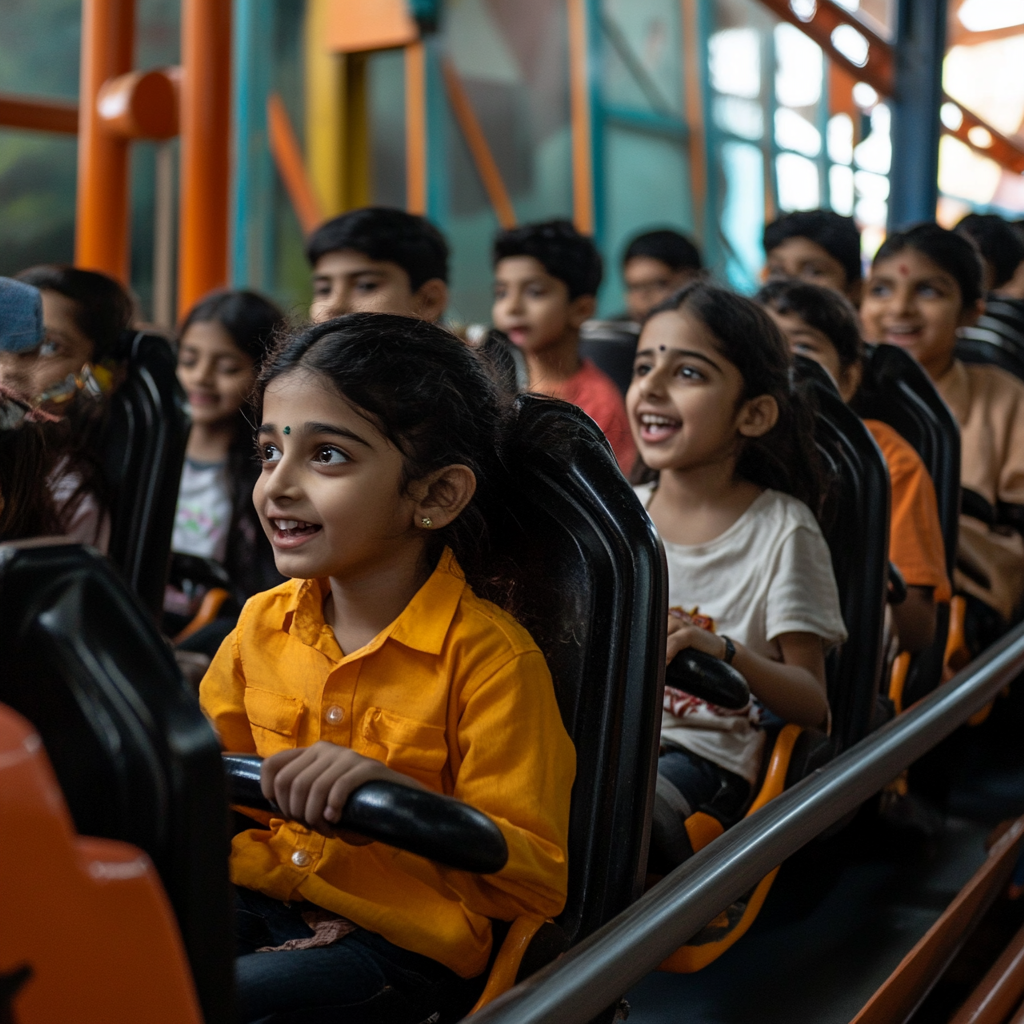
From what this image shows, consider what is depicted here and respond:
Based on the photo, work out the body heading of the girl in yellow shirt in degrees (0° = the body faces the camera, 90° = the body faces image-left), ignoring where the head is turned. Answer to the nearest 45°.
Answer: approximately 45°

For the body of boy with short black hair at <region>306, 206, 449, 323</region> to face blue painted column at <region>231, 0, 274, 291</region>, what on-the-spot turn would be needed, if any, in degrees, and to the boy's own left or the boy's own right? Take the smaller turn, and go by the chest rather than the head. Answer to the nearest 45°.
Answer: approximately 135° to the boy's own right

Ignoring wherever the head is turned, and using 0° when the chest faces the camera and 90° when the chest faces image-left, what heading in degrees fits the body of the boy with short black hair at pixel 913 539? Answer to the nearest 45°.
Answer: approximately 45°

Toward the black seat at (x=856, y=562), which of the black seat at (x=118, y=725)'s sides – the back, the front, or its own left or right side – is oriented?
back

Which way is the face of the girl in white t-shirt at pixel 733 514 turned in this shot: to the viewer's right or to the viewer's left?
to the viewer's left

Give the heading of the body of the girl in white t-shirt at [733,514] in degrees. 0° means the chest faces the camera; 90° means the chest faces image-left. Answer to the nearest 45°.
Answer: approximately 45°

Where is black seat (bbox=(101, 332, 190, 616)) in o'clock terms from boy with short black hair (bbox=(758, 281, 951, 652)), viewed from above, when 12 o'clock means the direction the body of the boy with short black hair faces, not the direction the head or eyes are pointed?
The black seat is roughly at 1 o'clock from the boy with short black hair.

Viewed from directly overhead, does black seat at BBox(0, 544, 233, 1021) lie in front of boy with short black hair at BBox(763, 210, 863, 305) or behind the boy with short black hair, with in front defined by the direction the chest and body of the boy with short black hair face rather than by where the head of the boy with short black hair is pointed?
in front

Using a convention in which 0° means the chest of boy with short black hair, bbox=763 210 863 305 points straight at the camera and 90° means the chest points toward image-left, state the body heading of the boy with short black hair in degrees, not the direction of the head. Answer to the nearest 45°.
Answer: approximately 45°

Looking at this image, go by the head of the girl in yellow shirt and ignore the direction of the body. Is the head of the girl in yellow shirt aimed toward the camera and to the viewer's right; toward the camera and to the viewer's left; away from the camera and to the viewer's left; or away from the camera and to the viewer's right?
toward the camera and to the viewer's left

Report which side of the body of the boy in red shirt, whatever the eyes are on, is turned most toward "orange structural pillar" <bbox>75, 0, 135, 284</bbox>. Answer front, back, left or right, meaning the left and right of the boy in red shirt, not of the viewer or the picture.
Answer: right

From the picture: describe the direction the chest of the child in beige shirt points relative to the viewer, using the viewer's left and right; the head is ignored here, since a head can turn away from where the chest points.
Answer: facing the viewer and to the left of the viewer
